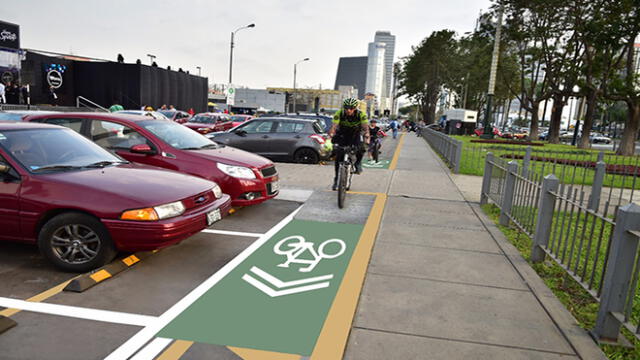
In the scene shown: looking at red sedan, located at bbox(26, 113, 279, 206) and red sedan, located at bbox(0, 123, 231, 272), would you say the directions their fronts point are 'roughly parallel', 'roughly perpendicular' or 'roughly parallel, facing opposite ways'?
roughly parallel

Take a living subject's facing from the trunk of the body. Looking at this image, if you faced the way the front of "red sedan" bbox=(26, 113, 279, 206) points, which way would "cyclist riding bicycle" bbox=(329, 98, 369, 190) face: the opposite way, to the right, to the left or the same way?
to the right

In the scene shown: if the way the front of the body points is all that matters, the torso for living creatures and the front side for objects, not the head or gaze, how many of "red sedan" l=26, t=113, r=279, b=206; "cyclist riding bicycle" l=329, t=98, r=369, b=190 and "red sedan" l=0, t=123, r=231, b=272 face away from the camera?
0

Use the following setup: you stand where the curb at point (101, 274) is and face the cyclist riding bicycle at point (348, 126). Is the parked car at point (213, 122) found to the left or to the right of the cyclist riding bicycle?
left

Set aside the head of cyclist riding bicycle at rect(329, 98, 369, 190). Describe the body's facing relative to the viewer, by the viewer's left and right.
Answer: facing the viewer

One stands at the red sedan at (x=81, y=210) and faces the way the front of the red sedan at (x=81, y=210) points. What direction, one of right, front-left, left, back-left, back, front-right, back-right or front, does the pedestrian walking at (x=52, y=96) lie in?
back-left

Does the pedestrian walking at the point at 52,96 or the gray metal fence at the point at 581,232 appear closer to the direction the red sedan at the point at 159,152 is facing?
the gray metal fence

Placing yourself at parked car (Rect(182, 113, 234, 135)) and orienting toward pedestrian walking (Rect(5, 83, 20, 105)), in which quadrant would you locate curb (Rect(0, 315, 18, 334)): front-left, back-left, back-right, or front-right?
back-left

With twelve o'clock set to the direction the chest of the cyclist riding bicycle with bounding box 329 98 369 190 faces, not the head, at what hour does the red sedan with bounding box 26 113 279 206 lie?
The red sedan is roughly at 2 o'clock from the cyclist riding bicycle.

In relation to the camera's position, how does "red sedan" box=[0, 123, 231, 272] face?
facing the viewer and to the right of the viewer

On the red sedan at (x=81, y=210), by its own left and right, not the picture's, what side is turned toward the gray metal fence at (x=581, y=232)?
front

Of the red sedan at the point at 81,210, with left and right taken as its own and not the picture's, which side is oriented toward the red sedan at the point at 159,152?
left
